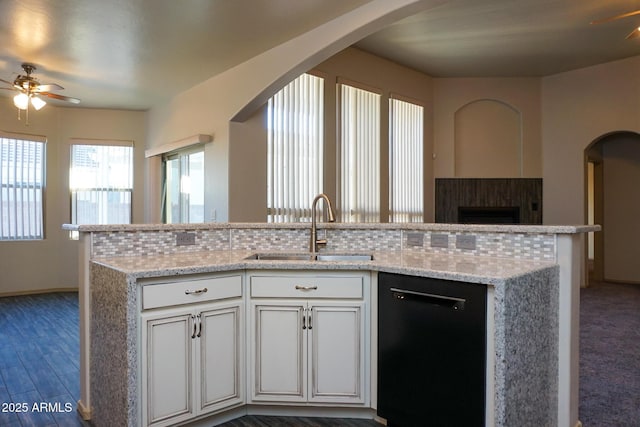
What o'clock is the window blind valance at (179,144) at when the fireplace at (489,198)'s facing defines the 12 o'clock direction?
The window blind valance is roughly at 2 o'clock from the fireplace.

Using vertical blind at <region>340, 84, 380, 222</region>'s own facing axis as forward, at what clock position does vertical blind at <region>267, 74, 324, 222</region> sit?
vertical blind at <region>267, 74, 324, 222</region> is roughly at 3 o'clock from vertical blind at <region>340, 84, 380, 222</region>.

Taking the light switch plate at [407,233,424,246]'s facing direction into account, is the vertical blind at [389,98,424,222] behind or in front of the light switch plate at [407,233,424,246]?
behind

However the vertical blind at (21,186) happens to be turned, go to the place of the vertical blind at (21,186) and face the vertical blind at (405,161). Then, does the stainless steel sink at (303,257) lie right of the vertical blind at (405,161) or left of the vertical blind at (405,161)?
right

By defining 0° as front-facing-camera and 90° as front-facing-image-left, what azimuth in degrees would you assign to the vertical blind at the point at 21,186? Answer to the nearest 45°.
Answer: approximately 315°

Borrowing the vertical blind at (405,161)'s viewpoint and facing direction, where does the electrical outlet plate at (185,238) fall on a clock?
The electrical outlet plate is roughly at 2 o'clock from the vertical blind.

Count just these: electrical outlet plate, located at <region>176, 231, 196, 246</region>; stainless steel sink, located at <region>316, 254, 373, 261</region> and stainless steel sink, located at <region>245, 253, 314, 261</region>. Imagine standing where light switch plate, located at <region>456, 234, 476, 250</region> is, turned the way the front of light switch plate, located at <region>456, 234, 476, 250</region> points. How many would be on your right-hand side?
3

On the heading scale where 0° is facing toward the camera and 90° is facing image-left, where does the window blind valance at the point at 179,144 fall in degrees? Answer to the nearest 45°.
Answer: approximately 45°

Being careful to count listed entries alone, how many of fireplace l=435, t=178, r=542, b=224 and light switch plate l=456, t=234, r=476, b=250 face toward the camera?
2

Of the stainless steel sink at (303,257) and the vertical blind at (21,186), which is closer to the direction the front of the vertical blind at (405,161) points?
the stainless steel sink

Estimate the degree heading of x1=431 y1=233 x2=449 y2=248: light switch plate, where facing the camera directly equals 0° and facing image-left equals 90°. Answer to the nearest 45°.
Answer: approximately 0°

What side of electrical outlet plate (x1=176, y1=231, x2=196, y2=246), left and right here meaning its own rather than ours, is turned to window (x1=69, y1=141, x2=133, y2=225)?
back
